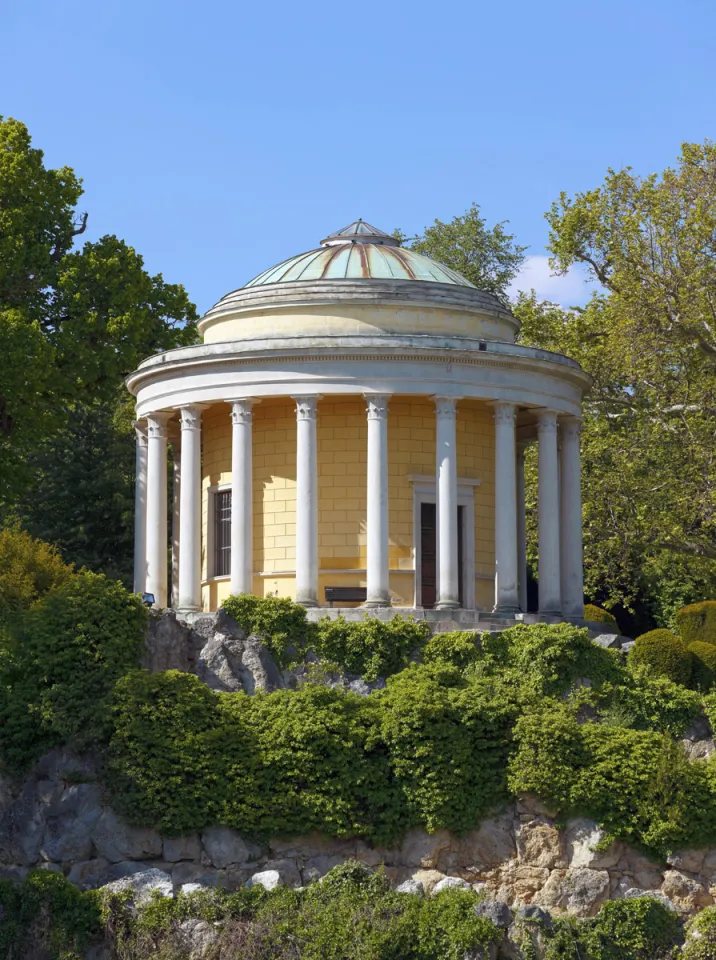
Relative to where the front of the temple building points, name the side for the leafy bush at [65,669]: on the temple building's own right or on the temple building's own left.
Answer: on the temple building's own right

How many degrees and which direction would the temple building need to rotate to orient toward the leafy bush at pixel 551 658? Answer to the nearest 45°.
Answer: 0° — it already faces it

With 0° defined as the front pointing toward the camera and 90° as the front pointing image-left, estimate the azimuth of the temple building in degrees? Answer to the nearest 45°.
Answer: approximately 315°

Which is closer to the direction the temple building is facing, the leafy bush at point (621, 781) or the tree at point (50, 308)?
the leafy bush
